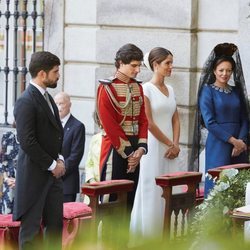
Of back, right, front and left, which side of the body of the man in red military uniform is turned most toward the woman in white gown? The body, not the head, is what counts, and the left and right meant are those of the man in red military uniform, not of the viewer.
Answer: left

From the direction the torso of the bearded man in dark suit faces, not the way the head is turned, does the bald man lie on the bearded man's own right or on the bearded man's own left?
on the bearded man's own left

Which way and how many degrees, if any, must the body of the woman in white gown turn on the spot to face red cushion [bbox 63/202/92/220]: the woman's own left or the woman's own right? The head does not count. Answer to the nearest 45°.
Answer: approximately 90° to the woman's own right

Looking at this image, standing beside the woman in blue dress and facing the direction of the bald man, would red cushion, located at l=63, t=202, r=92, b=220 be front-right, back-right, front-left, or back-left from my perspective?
front-left

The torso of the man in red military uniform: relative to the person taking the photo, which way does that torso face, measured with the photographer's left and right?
facing the viewer and to the right of the viewer

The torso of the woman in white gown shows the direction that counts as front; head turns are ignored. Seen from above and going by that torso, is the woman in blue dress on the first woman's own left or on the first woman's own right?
on the first woman's own left

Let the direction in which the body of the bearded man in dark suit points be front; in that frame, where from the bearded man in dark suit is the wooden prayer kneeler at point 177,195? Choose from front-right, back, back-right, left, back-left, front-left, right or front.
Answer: front

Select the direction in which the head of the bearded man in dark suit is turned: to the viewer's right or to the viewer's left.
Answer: to the viewer's right

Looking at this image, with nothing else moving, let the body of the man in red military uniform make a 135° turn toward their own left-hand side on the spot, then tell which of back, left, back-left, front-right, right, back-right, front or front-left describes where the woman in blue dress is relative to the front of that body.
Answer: front-right

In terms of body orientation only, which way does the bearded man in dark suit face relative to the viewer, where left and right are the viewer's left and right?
facing to the right of the viewer
